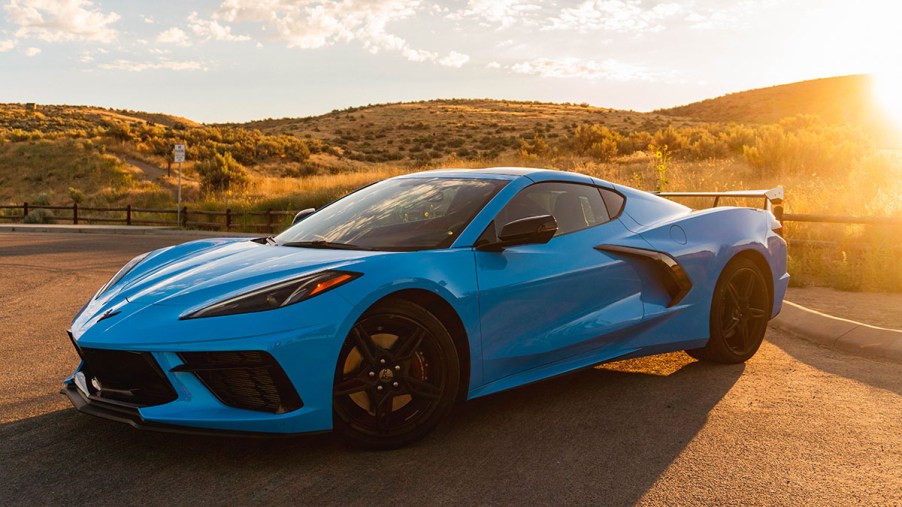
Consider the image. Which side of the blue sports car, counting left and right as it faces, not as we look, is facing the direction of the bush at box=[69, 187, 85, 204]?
right

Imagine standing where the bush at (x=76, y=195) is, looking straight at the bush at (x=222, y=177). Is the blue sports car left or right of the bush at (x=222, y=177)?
right

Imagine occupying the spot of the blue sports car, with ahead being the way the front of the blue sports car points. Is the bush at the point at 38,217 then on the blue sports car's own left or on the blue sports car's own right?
on the blue sports car's own right

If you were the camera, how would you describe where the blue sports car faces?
facing the viewer and to the left of the viewer

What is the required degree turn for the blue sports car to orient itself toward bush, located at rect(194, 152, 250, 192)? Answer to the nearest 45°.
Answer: approximately 135° to its right

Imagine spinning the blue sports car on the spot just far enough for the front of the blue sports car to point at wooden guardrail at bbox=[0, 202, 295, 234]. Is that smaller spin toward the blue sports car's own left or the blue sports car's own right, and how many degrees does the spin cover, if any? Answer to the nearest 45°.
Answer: approximately 135° to the blue sports car's own right

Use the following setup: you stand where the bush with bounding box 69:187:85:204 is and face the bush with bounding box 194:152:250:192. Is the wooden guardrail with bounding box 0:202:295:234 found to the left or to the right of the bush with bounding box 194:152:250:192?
right
